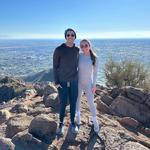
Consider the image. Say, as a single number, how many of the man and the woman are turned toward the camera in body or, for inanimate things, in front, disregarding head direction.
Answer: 2

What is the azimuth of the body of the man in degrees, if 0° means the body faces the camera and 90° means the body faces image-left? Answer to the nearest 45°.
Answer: approximately 0°

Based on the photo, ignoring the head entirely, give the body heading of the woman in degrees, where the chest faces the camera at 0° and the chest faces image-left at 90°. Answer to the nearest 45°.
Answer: approximately 0°
